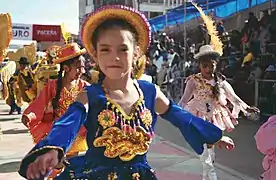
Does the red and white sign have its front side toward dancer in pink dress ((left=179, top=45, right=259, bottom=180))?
yes

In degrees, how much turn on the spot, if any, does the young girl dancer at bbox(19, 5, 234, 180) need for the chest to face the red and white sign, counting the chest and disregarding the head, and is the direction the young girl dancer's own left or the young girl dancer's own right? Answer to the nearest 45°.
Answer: approximately 180°

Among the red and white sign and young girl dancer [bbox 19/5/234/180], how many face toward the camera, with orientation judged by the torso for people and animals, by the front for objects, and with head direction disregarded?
2

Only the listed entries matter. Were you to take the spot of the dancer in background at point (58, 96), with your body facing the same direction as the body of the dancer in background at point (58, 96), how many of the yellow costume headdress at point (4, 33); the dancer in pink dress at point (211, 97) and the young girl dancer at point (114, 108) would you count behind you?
1

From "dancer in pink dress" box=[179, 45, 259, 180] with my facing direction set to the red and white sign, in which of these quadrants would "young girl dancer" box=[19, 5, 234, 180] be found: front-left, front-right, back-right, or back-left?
back-left

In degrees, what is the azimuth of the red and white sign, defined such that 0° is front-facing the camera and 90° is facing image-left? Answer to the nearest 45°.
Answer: approximately 0°

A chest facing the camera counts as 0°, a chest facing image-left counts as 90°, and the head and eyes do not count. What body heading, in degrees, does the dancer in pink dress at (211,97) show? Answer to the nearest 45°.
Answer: approximately 0°

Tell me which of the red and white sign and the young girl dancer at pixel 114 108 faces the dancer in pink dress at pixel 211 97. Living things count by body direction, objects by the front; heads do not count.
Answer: the red and white sign

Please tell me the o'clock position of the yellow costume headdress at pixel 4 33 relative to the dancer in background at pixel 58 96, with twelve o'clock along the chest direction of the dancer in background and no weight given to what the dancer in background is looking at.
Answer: The yellow costume headdress is roughly at 6 o'clock from the dancer in background.

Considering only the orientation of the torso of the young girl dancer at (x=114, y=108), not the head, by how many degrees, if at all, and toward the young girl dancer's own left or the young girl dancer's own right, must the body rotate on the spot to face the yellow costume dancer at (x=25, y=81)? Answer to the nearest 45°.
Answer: approximately 180°

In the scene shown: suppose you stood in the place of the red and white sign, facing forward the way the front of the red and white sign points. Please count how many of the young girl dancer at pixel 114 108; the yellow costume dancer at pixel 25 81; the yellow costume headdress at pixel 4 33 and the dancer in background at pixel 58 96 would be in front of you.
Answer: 4
